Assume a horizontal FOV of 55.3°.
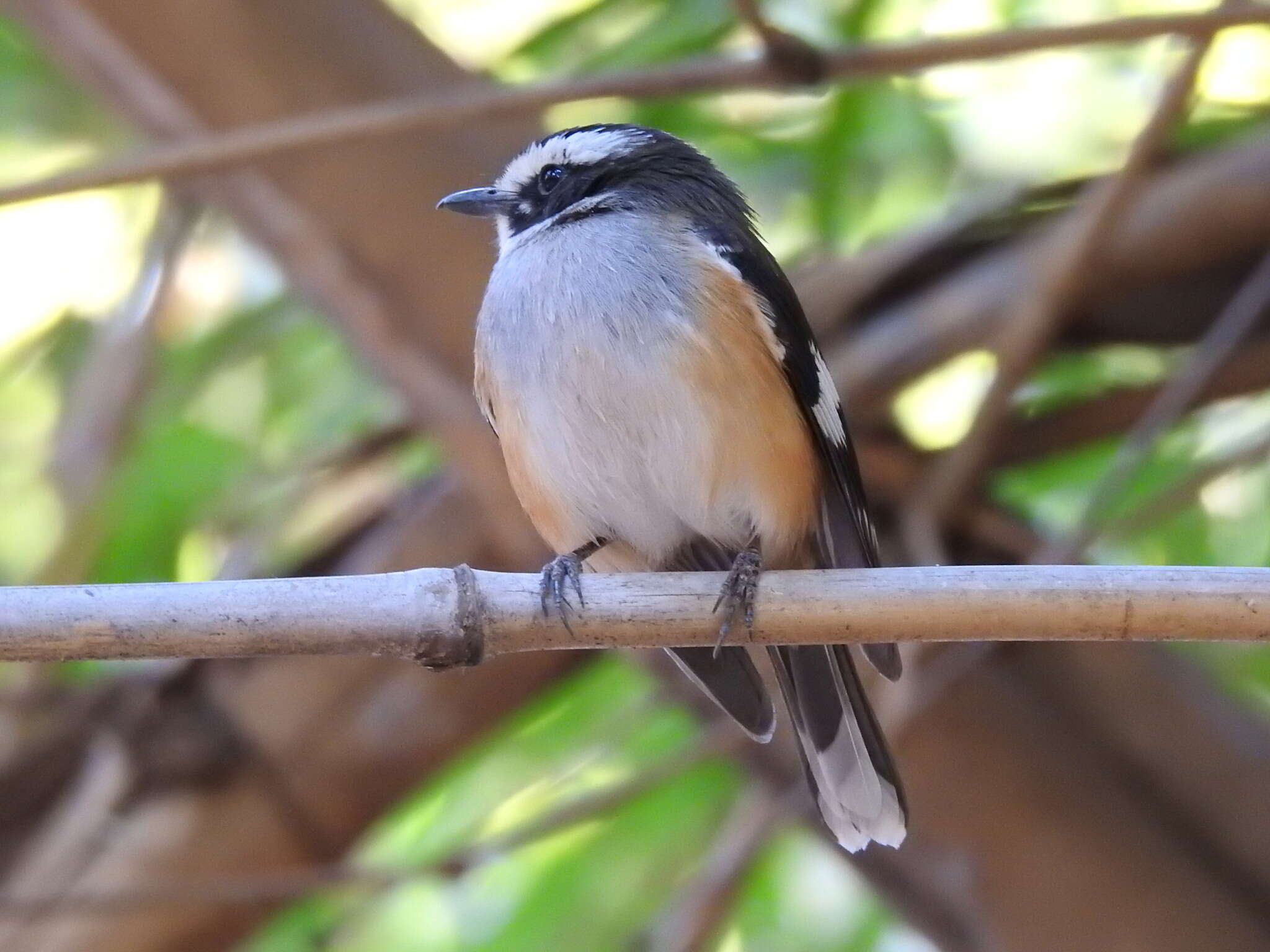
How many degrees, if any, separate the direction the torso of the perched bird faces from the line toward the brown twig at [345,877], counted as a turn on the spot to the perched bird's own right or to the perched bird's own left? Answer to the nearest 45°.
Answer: approximately 135° to the perched bird's own right

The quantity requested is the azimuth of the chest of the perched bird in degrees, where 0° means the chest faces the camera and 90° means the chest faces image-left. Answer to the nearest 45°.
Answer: approximately 45°

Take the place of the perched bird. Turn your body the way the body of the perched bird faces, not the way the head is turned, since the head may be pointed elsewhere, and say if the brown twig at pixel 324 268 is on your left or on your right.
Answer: on your right

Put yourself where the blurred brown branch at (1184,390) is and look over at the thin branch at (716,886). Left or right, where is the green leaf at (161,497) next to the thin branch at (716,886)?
right

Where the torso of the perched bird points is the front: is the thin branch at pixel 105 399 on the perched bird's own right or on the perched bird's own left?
on the perched bird's own right

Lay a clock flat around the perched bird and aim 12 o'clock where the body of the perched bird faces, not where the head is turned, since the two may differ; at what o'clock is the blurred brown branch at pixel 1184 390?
The blurred brown branch is roughly at 7 o'clock from the perched bird.

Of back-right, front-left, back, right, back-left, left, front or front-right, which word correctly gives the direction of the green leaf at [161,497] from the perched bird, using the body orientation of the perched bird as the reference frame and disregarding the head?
right

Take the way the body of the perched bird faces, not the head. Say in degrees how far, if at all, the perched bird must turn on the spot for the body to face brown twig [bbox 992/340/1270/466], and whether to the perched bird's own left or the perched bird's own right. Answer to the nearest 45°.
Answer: approximately 180°
